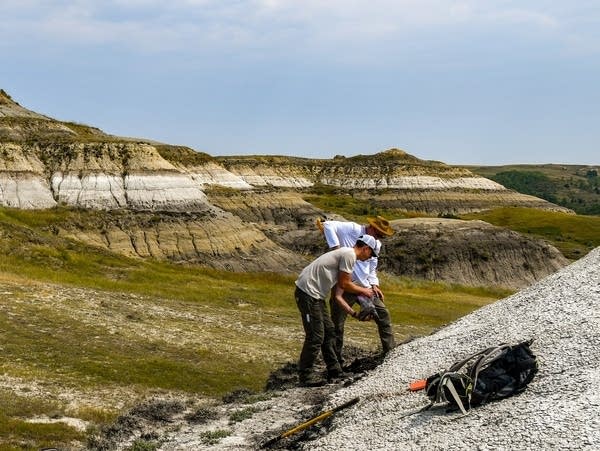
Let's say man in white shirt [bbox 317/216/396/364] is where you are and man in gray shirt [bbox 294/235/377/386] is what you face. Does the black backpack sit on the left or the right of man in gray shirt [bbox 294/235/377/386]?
left

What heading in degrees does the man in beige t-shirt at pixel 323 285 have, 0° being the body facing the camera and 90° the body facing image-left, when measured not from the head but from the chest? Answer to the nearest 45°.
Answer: approximately 270°

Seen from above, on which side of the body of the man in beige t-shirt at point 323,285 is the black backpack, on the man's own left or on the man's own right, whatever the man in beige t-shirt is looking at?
on the man's own right
